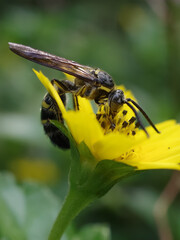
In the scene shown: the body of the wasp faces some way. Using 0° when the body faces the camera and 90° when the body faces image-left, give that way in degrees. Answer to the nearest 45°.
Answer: approximately 270°
